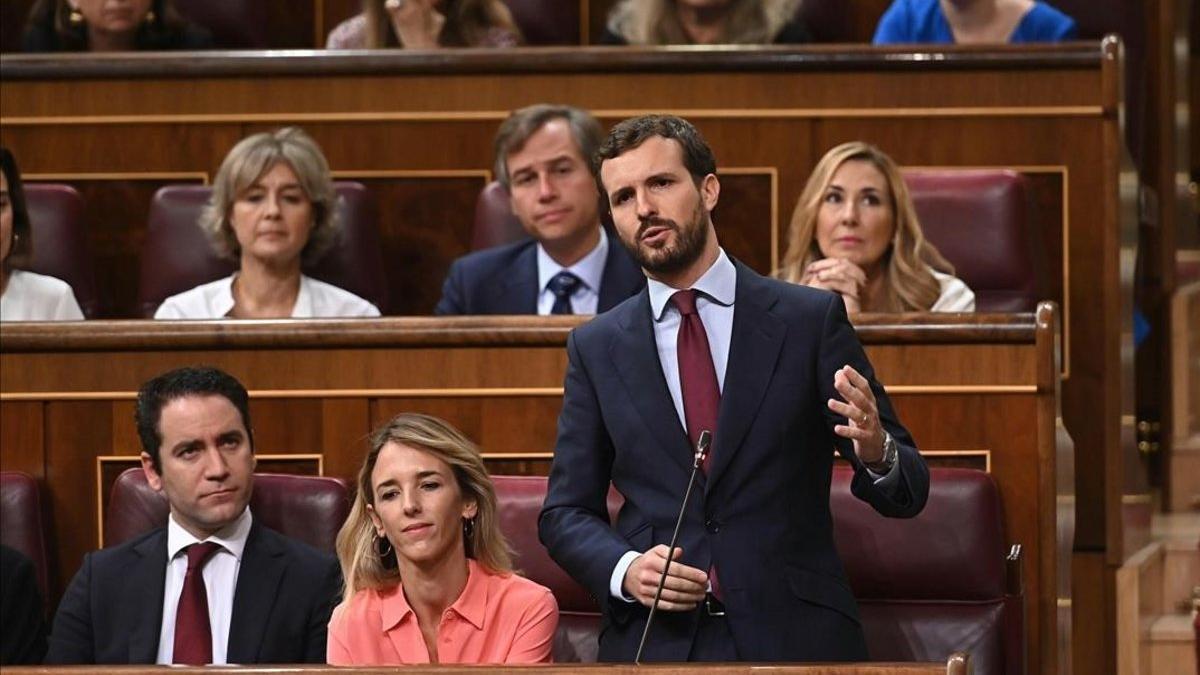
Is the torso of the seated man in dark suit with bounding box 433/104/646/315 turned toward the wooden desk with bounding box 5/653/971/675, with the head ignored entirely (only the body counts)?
yes

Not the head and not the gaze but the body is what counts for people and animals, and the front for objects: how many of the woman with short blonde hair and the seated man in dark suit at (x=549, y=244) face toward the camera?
2

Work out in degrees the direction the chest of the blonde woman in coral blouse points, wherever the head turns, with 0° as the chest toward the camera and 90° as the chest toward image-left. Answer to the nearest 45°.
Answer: approximately 0°

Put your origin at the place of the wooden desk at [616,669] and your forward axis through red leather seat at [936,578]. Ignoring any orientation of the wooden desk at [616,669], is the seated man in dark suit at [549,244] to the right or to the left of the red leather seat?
left
